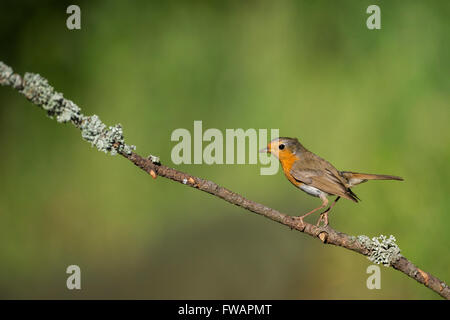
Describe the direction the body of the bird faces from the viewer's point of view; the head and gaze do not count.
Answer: to the viewer's left
